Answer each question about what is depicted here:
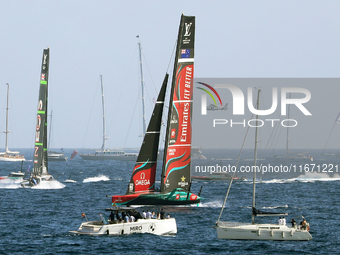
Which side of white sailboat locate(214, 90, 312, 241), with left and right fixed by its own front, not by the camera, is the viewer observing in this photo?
left

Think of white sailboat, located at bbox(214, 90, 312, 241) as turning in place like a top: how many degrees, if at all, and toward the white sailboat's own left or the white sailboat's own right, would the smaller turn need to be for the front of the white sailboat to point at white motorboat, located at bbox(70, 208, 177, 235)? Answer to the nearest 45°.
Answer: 0° — it already faces it
